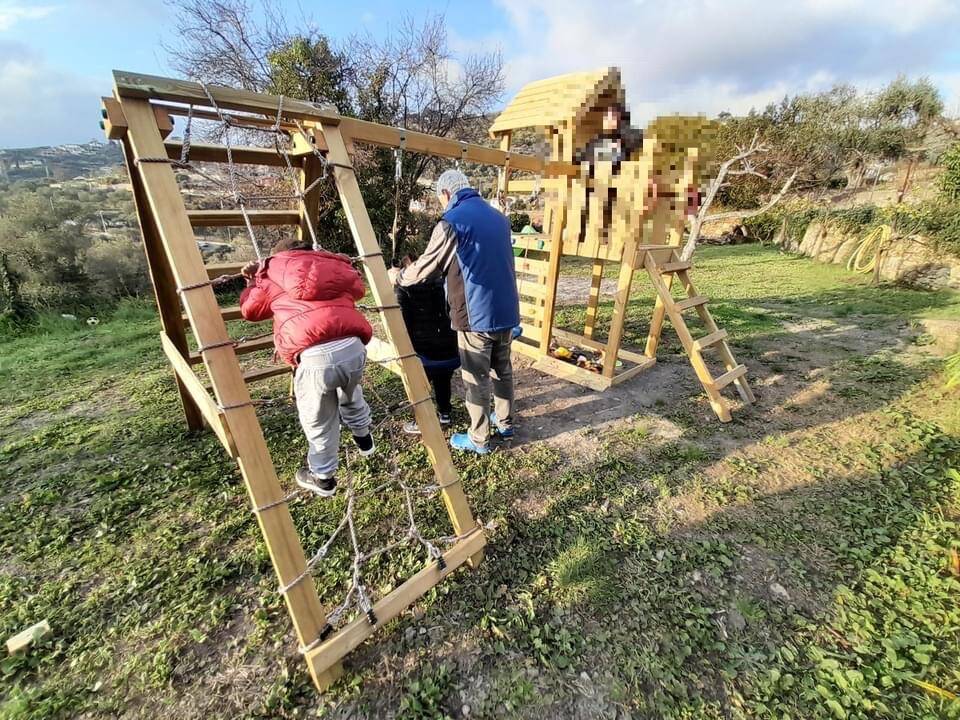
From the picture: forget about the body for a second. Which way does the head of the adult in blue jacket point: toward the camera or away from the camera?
away from the camera

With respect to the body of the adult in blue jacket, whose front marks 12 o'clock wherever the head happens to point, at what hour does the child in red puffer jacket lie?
The child in red puffer jacket is roughly at 9 o'clock from the adult in blue jacket.

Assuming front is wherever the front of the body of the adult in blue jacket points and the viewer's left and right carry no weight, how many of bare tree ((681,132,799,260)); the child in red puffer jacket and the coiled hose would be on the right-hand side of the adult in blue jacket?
2

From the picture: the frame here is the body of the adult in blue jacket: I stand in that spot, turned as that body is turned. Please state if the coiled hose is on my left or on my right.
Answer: on my right

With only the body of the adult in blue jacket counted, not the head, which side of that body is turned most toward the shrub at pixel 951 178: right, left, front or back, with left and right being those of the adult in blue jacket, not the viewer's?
right

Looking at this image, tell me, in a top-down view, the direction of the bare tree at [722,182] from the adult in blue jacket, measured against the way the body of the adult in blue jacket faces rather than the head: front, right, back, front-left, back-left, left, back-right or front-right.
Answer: right

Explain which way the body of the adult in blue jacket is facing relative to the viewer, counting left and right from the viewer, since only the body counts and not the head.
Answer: facing away from the viewer and to the left of the viewer
